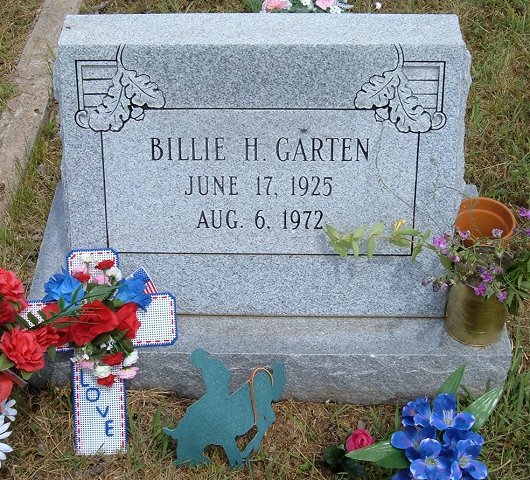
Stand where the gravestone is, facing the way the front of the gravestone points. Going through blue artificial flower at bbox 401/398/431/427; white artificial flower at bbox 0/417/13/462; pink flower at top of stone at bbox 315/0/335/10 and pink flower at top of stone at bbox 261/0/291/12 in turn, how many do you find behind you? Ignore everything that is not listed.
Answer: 2

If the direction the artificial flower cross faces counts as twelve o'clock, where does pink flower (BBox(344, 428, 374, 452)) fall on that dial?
The pink flower is roughly at 10 o'clock from the artificial flower cross.

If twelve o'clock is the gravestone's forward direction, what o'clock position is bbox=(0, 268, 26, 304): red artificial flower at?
The red artificial flower is roughly at 2 o'clock from the gravestone.

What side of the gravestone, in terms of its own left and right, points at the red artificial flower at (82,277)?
right

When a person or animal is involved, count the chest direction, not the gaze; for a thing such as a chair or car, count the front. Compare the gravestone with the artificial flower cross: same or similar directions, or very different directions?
same or similar directions

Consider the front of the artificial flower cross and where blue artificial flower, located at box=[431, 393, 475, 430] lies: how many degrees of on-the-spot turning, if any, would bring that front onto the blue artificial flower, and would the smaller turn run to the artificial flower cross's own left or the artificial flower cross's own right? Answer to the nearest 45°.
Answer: approximately 45° to the artificial flower cross's own left

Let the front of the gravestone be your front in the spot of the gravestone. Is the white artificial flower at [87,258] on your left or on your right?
on your right

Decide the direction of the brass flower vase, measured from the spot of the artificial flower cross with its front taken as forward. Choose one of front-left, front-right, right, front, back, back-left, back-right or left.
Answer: left

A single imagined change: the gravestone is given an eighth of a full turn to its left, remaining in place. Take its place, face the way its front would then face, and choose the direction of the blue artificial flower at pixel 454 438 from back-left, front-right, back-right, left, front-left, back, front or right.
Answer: front

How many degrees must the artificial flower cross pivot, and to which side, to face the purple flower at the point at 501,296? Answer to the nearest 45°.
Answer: approximately 90° to its left

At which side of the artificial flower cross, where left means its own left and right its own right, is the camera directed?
front

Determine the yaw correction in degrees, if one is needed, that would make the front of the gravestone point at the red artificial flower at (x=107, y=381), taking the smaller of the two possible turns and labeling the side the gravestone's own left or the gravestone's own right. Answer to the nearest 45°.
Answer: approximately 45° to the gravestone's own right

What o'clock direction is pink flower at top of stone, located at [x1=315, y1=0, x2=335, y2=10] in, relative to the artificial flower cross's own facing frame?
The pink flower at top of stone is roughly at 7 o'clock from the artificial flower cross.
